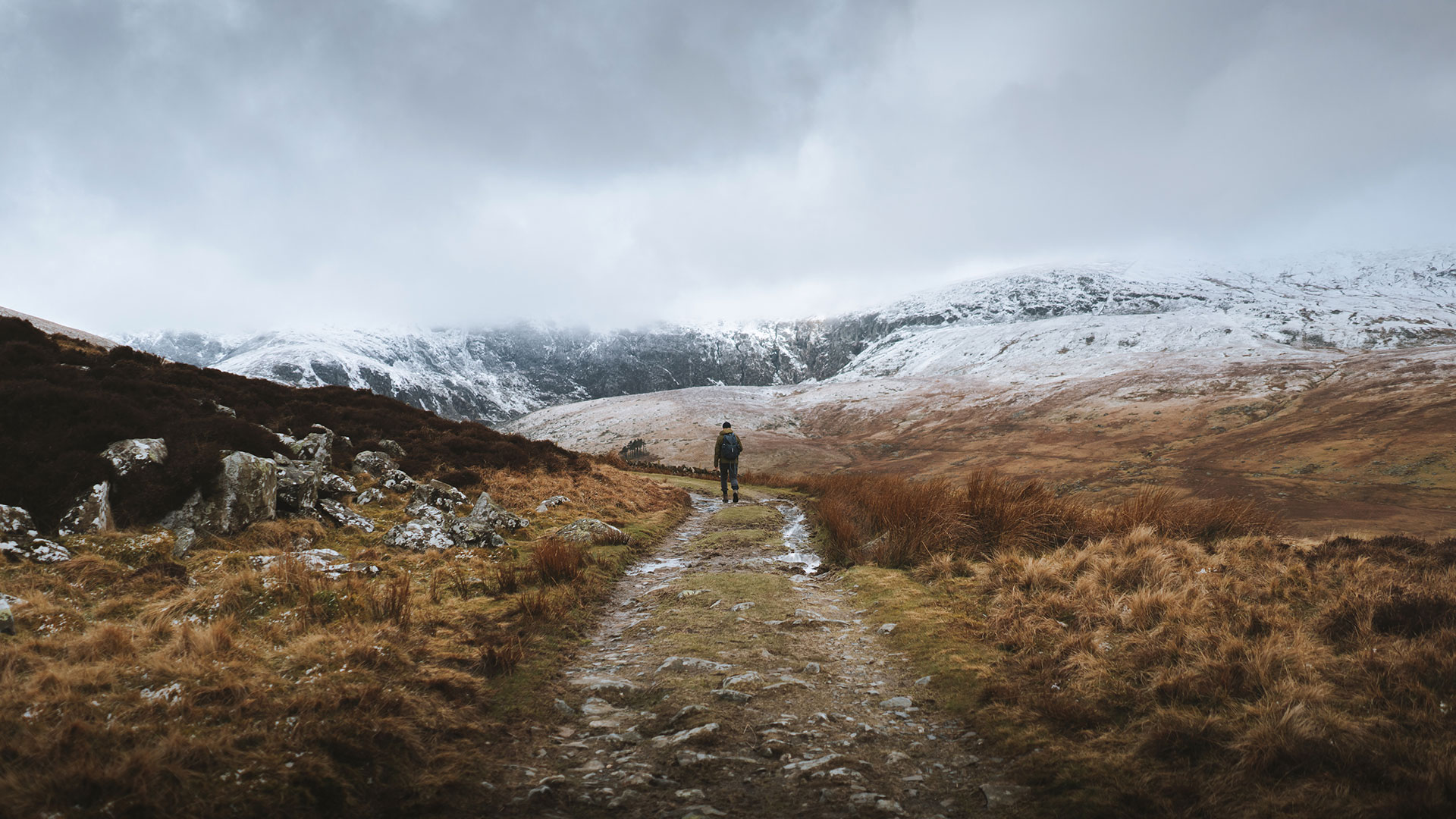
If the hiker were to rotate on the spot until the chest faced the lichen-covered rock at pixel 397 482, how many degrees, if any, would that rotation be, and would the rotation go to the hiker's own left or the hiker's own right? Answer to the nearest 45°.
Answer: approximately 135° to the hiker's own left

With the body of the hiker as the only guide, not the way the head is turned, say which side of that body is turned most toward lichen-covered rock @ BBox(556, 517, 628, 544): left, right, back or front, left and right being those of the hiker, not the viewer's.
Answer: back

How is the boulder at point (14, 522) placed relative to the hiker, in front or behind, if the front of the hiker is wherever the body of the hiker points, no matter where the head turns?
behind

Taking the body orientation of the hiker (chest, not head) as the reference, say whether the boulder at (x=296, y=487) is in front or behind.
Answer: behind

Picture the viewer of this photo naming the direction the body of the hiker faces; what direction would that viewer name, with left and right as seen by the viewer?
facing away from the viewer

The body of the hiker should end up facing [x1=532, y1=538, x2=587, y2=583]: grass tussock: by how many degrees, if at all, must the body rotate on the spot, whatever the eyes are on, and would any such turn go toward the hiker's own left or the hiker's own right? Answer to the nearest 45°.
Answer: approximately 180°

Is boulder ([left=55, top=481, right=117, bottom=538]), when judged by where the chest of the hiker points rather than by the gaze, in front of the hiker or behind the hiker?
behind
